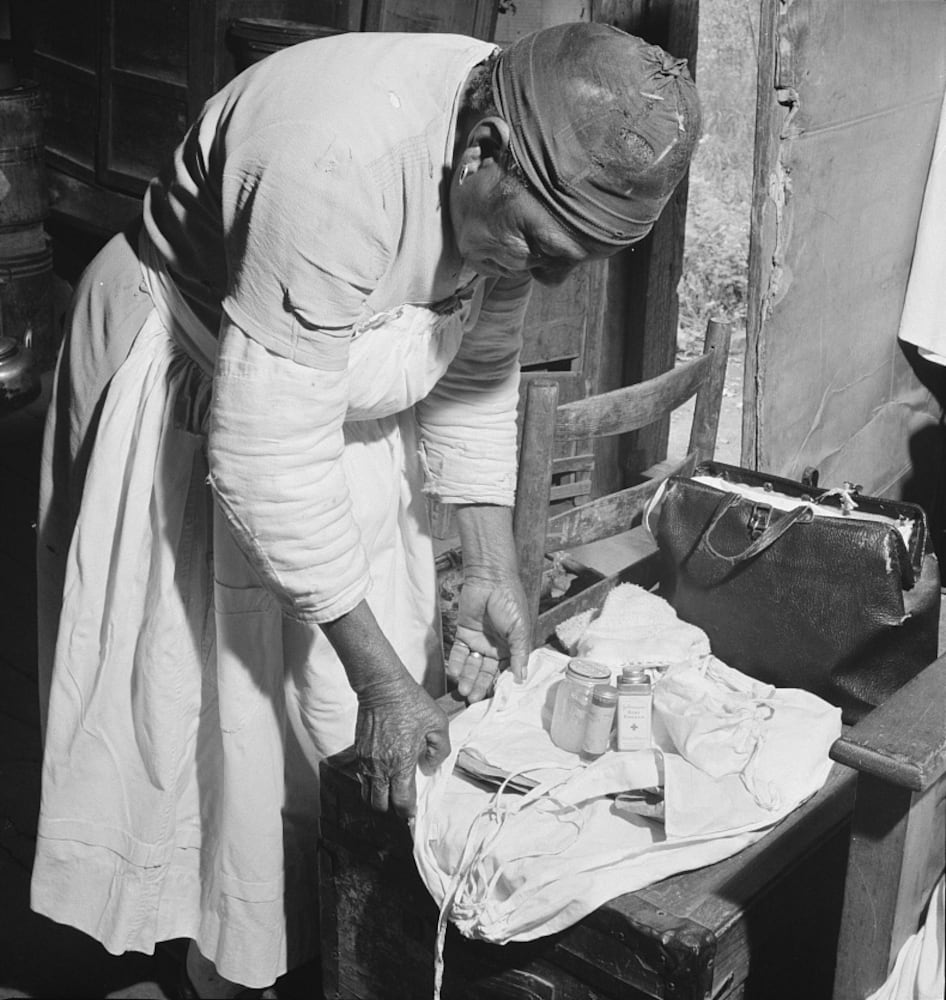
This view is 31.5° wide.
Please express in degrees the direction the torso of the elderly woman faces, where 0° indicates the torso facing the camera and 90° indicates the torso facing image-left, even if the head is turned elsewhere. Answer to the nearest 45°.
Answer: approximately 315°

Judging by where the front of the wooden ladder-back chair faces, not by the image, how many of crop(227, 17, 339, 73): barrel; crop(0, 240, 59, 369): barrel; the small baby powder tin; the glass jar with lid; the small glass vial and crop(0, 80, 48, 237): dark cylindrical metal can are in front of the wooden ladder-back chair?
3

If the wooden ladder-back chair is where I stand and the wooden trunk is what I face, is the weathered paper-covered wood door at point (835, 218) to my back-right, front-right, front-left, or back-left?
back-left

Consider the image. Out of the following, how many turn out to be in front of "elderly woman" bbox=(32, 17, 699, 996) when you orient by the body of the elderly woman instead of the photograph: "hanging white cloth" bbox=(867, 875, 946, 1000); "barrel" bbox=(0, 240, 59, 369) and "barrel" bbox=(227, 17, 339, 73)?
1

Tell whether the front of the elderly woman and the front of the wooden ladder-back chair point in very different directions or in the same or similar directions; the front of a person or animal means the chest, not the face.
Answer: very different directions

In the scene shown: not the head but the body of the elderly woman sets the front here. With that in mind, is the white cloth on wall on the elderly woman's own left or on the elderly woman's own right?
on the elderly woman's own left

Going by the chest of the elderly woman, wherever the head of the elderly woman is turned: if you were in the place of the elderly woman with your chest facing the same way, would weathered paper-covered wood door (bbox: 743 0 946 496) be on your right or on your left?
on your left

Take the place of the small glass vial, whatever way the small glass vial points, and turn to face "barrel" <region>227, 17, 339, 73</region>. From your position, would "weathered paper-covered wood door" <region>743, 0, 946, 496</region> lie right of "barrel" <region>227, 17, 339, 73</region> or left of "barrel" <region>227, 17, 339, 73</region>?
right
